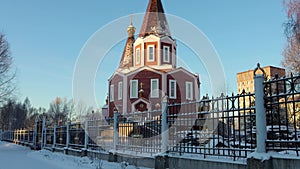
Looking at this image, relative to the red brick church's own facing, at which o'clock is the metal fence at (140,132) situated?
The metal fence is roughly at 12 o'clock from the red brick church.

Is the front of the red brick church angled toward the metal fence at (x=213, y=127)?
yes

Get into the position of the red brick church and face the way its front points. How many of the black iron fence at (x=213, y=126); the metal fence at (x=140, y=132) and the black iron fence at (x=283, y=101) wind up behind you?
0

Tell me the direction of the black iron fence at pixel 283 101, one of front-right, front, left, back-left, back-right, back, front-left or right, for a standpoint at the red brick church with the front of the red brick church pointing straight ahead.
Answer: front

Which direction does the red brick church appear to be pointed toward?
toward the camera

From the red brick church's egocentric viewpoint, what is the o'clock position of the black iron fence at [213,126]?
The black iron fence is roughly at 12 o'clock from the red brick church.
